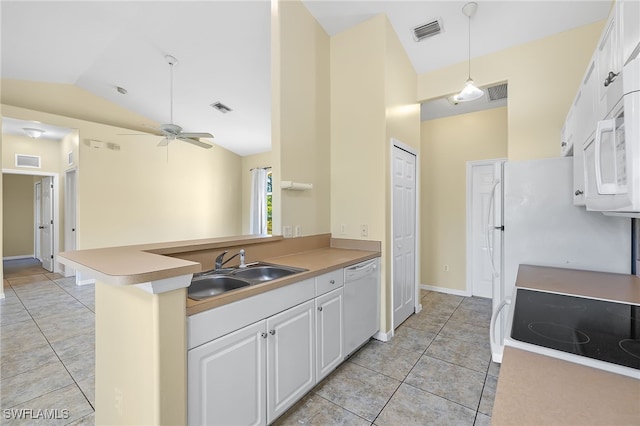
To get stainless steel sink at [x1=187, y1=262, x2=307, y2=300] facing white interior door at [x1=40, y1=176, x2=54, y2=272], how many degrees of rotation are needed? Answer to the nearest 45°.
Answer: approximately 180°

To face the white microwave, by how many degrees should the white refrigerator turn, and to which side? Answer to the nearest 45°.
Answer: approximately 90° to its left

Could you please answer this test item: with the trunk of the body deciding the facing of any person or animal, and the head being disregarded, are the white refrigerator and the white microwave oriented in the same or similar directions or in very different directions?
same or similar directions

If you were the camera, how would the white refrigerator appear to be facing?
facing to the left of the viewer

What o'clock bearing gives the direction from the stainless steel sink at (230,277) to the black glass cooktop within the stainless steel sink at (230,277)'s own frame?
The black glass cooktop is roughly at 12 o'clock from the stainless steel sink.

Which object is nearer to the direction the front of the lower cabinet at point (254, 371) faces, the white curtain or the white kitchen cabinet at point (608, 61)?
the white kitchen cabinet

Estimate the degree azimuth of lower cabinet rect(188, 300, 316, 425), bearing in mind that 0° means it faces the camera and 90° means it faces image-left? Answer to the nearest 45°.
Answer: approximately 315°

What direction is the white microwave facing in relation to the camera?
to the viewer's left

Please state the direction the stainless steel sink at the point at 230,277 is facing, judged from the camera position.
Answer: facing the viewer and to the right of the viewer

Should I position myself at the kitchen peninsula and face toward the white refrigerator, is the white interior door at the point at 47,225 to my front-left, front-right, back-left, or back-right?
back-left

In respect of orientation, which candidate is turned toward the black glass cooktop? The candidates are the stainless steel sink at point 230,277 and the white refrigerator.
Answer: the stainless steel sink

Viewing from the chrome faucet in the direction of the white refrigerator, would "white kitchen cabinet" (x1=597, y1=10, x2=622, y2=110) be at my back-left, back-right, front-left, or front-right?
front-right

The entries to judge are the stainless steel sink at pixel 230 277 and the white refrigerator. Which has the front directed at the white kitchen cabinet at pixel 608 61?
the stainless steel sink

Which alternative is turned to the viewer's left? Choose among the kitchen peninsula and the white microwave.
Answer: the white microwave

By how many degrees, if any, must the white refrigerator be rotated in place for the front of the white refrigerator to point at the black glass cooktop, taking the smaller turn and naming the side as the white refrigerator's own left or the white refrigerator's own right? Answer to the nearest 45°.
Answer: approximately 90° to the white refrigerator's own left

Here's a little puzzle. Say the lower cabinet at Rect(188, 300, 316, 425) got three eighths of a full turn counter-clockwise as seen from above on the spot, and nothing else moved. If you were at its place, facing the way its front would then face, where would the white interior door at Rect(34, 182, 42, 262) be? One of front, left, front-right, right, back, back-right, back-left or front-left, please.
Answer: front-left
